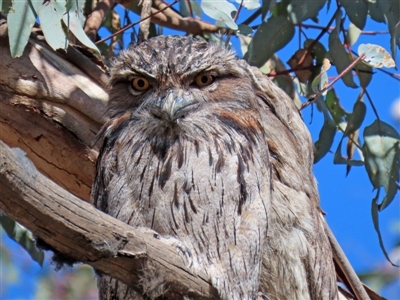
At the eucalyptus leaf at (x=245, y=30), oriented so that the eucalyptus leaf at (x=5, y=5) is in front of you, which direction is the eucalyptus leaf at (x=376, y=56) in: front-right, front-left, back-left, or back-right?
back-left

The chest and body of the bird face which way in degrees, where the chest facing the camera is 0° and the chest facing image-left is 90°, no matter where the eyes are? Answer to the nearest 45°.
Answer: approximately 45°
